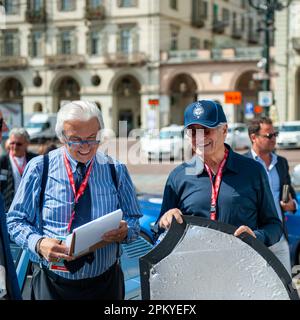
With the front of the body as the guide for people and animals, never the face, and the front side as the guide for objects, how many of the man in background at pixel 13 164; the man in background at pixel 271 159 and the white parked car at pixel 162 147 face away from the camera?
0

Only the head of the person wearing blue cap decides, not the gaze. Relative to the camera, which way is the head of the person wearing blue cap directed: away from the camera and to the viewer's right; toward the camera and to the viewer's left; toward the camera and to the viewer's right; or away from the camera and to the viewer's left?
toward the camera and to the viewer's left

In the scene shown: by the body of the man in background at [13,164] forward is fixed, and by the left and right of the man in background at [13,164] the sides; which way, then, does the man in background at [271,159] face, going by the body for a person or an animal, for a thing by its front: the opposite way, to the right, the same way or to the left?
the same way

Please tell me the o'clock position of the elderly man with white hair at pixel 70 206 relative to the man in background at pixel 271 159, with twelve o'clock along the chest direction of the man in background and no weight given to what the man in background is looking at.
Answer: The elderly man with white hair is roughly at 2 o'clock from the man in background.

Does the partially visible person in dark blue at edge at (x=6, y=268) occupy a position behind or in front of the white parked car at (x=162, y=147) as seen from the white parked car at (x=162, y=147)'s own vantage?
in front

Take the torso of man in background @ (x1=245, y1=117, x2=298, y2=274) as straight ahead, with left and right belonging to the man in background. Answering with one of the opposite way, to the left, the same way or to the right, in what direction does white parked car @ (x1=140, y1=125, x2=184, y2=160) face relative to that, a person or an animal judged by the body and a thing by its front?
to the right

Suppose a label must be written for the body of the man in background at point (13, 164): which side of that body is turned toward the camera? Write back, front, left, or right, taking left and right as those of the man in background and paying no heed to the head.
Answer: front

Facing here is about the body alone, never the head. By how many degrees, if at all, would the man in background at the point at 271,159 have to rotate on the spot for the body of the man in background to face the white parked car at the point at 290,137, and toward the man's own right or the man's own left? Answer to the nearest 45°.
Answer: approximately 135° to the man's own left

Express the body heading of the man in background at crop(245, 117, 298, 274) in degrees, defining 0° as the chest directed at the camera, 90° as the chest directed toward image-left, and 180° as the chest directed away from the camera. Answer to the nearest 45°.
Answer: approximately 315°

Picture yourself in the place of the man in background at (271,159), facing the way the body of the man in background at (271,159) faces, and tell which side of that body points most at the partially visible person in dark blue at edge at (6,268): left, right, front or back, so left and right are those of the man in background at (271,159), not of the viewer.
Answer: right

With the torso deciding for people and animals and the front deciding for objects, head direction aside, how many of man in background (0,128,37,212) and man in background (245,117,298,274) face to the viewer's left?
0

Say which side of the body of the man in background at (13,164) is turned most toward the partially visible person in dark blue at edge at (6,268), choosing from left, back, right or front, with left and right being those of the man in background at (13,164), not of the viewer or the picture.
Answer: front

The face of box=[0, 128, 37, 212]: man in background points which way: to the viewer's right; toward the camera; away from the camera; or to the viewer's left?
toward the camera
